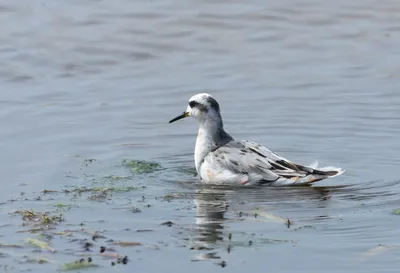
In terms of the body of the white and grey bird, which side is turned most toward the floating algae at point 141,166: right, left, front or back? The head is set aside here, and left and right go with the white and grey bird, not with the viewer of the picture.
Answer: front

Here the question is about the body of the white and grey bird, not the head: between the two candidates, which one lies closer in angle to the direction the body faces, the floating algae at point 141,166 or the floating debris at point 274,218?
the floating algae

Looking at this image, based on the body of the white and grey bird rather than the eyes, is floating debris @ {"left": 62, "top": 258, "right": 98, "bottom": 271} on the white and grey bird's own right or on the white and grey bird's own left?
on the white and grey bird's own left

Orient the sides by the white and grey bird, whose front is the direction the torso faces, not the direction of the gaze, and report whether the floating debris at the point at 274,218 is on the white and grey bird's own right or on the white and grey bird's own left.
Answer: on the white and grey bird's own left

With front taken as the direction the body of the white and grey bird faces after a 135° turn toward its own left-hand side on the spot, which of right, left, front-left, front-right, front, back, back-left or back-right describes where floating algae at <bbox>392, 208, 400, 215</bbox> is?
front

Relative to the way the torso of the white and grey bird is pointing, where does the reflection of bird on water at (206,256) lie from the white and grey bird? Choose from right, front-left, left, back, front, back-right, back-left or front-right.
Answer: left

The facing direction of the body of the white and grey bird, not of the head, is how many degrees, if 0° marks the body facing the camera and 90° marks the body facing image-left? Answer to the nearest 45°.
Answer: approximately 90°

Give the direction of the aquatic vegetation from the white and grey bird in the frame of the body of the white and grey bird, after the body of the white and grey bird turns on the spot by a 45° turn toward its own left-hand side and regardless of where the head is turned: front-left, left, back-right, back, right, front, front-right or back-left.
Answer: front
